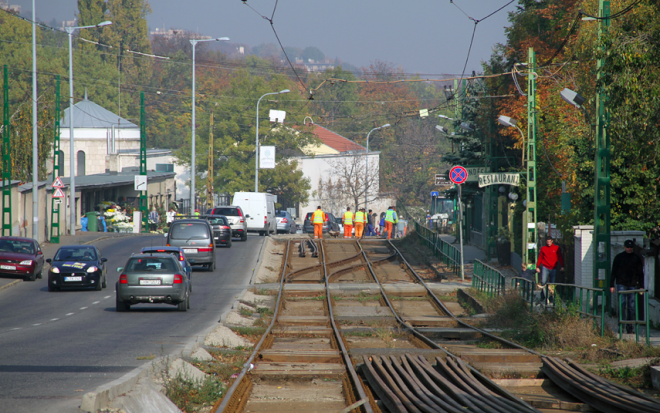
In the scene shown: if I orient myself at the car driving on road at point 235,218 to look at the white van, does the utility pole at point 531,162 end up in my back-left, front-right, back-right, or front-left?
back-right

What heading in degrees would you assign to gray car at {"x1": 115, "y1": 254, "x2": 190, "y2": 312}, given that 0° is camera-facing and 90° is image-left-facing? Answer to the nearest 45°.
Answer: approximately 180°

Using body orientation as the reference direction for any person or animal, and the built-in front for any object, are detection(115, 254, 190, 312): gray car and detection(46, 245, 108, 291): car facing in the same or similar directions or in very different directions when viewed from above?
very different directions

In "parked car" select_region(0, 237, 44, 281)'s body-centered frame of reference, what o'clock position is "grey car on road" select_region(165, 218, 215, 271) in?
"grey car on road" select_region(165, 218, 215, 271) is roughly at 8 o'clock from "parked car" select_region(0, 237, 44, 281).

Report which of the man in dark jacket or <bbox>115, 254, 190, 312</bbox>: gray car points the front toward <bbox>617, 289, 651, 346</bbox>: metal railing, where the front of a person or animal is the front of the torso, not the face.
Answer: the man in dark jacket

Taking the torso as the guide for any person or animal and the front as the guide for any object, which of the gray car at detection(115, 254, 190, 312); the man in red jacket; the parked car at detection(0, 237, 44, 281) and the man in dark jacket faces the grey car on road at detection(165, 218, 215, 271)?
the gray car

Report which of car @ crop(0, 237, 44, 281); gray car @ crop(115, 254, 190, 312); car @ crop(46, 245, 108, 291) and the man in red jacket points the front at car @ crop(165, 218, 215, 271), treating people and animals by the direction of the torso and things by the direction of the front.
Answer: the gray car

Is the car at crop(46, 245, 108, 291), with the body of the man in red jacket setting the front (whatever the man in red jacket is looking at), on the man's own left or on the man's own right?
on the man's own right

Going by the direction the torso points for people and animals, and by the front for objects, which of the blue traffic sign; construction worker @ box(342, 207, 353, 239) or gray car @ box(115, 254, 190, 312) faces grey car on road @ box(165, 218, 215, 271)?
the gray car

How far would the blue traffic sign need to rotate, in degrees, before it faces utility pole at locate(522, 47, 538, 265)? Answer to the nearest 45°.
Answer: approximately 90° to its left

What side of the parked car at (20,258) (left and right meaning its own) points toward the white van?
back

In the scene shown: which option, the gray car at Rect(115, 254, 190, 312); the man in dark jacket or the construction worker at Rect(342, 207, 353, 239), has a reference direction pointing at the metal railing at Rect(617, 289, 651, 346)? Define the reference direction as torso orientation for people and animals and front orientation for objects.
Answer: the man in dark jacket
